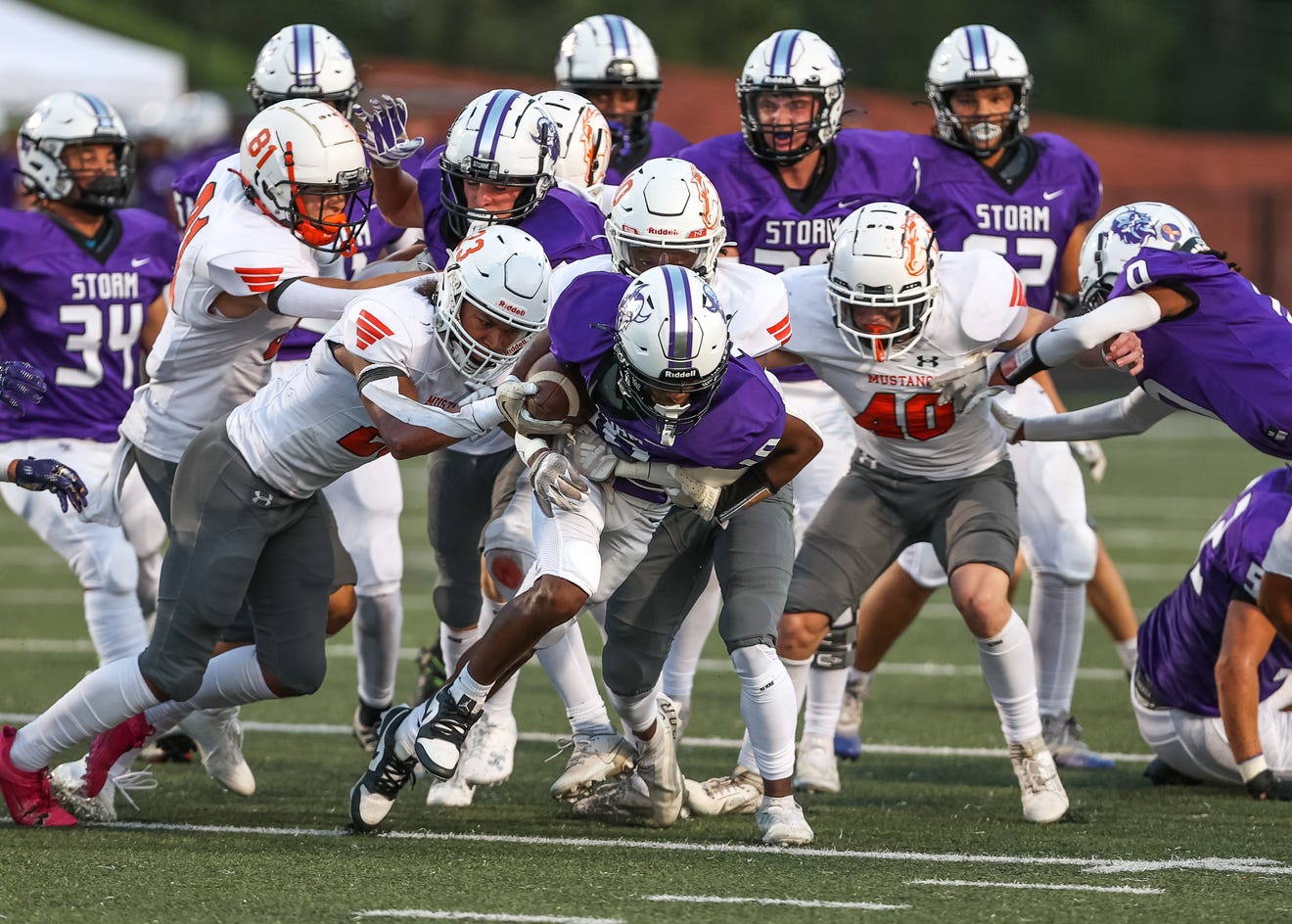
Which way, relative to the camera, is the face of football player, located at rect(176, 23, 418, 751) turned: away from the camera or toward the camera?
toward the camera

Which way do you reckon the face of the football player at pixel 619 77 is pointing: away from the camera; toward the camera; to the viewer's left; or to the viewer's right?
toward the camera

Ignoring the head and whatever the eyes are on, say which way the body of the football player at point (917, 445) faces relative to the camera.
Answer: toward the camera

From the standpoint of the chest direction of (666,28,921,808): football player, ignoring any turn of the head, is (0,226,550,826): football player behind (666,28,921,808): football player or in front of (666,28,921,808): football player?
in front

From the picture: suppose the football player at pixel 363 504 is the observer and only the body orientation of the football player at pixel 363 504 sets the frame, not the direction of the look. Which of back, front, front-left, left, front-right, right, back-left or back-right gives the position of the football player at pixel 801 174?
left

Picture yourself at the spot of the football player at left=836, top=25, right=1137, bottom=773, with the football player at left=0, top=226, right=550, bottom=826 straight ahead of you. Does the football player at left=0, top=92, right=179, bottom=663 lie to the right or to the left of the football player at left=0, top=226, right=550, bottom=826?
right

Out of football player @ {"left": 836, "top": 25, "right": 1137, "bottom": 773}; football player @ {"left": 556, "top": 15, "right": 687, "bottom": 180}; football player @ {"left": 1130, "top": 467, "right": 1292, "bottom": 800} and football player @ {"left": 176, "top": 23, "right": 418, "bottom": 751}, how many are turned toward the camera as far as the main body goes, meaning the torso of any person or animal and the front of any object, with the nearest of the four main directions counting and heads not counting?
3

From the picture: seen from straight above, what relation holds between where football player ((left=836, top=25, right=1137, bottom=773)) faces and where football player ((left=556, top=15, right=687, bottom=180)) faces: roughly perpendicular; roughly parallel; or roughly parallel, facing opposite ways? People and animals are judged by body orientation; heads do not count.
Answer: roughly parallel

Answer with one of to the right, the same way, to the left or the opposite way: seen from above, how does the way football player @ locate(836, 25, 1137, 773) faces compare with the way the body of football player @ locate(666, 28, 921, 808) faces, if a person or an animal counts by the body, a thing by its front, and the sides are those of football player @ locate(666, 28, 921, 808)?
the same way

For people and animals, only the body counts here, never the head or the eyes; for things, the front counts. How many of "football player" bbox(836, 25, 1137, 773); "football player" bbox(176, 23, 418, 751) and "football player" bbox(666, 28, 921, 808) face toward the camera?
3

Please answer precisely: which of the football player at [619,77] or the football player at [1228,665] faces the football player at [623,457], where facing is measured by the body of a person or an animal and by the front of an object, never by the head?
the football player at [619,77]

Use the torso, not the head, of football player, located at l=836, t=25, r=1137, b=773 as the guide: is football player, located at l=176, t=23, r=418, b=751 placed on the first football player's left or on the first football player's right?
on the first football player's right

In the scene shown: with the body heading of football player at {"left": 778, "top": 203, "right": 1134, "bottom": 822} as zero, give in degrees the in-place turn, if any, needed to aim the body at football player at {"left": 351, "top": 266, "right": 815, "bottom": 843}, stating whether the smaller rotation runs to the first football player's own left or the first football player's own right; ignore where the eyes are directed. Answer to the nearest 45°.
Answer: approximately 45° to the first football player's own right

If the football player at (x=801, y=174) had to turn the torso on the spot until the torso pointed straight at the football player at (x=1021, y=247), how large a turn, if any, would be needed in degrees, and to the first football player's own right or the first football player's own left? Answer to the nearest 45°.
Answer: approximately 90° to the first football player's own left

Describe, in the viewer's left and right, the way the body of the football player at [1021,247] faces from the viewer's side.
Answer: facing the viewer

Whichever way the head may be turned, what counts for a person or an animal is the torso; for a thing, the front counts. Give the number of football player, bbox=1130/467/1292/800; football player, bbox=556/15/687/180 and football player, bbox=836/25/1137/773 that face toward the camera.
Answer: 2
